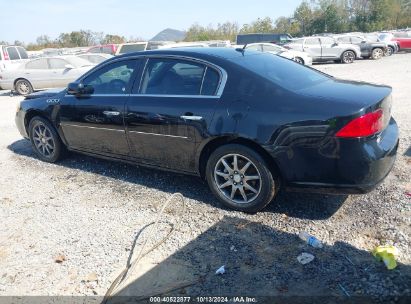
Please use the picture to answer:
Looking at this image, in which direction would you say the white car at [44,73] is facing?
to the viewer's right

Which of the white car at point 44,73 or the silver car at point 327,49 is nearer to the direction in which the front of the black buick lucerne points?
the white car

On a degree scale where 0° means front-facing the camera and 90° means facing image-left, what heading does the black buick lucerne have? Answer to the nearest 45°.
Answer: approximately 135°

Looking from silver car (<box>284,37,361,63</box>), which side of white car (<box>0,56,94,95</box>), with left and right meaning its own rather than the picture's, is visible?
front

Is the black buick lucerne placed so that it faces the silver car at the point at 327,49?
no

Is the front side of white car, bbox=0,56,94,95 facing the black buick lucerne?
no
